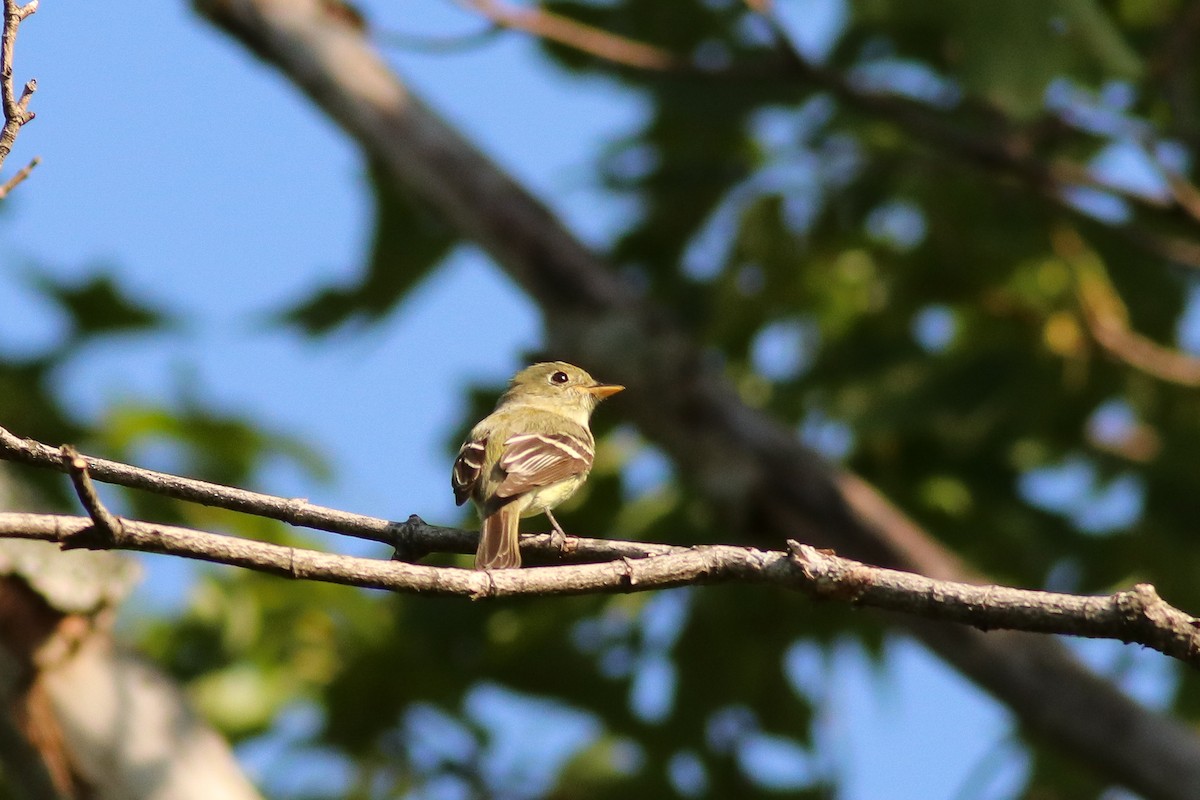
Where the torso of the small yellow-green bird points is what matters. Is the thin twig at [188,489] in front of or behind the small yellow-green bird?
behind

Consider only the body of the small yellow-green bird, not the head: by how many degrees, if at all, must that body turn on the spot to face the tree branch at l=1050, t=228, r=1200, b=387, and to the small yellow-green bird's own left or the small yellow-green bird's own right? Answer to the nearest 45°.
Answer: approximately 45° to the small yellow-green bird's own right

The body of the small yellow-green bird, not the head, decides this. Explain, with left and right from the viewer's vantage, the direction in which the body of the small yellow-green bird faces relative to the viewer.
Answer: facing away from the viewer and to the right of the viewer

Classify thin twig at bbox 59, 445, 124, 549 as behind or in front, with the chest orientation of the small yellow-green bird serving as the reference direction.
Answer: behind

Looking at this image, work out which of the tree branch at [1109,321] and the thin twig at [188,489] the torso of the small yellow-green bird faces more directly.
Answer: the tree branch
